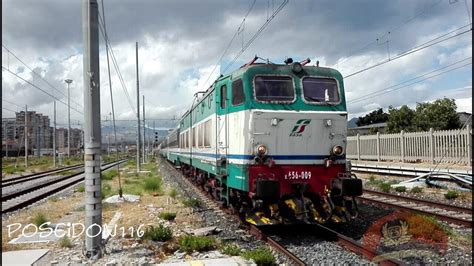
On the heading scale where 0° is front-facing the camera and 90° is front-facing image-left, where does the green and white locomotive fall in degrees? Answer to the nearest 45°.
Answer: approximately 315°

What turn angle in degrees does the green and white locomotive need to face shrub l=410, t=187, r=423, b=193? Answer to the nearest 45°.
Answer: approximately 90° to its left

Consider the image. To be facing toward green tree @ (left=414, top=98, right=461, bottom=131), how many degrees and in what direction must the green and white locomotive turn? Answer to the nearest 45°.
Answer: approximately 90° to its left

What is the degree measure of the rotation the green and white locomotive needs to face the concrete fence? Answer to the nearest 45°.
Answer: approximately 90° to its left

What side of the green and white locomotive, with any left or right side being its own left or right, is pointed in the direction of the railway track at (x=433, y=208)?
left

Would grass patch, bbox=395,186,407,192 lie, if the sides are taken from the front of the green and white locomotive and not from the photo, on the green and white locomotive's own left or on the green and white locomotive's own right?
on the green and white locomotive's own left

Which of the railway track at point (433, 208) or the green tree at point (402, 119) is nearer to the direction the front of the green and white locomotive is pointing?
the railway track

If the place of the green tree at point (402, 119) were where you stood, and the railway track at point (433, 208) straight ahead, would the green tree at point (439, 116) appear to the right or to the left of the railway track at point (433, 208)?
left
